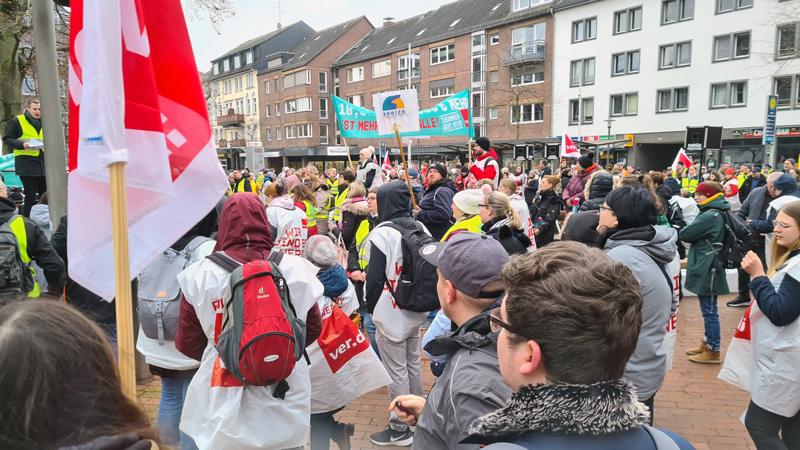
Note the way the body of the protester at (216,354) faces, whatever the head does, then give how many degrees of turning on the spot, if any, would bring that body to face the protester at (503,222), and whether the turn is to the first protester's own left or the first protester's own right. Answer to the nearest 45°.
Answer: approximately 45° to the first protester's own right

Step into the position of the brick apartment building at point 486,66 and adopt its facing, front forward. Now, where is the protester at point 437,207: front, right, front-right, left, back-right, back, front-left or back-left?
front-left

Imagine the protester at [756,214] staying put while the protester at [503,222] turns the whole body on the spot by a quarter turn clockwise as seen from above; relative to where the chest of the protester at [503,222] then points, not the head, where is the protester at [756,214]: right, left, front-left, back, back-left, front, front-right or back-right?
front

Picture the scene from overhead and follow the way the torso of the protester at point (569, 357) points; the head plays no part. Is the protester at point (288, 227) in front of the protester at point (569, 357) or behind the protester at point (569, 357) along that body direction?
in front

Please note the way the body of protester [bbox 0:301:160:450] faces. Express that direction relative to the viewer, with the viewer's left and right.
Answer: facing away from the viewer

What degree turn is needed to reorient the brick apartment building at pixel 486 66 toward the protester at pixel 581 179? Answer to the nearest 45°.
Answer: approximately 45° to its left

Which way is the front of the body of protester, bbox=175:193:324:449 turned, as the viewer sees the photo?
away from the camera

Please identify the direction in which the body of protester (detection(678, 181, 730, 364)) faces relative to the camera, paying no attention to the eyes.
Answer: to the viewer's left

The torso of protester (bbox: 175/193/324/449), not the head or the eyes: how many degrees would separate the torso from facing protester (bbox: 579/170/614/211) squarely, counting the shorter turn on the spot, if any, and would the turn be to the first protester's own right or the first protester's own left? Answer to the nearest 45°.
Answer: approximately 45° to the first protester's own right

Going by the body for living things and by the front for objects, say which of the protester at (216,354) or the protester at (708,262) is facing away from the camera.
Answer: the protester at (216,354)

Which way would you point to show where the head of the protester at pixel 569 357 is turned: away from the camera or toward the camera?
away from the camera

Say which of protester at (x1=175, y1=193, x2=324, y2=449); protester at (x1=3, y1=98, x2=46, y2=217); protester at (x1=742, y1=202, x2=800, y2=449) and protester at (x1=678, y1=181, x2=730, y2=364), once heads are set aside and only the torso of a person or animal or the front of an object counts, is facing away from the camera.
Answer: protester at (x1=175, y1=193, x2=324, y2=449)

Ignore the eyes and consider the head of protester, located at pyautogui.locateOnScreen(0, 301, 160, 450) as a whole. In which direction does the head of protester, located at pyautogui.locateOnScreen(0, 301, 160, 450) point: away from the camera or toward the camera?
away from the camera

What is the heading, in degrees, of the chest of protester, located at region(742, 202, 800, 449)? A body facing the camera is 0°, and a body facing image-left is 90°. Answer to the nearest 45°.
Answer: approximately 90°
